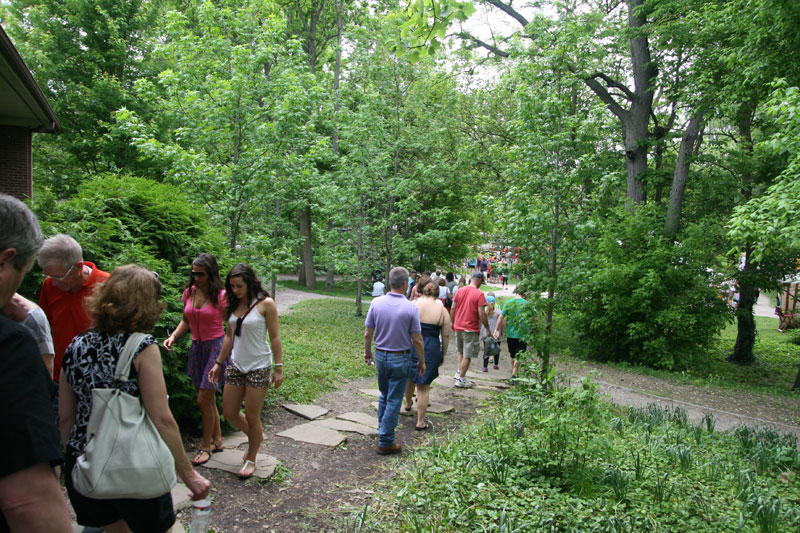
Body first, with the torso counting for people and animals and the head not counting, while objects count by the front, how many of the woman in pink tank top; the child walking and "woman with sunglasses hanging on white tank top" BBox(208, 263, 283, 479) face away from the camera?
1

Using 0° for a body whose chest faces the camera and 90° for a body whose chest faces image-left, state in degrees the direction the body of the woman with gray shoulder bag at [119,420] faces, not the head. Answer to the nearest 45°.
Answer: approximately 180°

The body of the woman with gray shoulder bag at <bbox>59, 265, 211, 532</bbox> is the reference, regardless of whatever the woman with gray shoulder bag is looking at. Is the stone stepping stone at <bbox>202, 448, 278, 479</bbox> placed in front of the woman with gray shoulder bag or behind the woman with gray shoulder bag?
in front

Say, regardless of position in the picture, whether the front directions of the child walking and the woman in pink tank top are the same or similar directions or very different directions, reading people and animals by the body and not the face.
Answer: very different directions

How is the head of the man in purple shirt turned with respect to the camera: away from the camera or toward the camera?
away from the camera

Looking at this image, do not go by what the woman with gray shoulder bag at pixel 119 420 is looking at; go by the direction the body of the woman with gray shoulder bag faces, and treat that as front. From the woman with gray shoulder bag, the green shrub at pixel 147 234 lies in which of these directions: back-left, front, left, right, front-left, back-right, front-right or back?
front

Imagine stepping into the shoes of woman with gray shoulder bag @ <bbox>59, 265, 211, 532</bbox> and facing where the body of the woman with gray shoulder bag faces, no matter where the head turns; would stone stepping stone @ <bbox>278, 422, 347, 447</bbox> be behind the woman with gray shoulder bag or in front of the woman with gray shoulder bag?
in front

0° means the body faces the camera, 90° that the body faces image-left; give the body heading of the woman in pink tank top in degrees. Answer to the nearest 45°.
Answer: approximately 45°

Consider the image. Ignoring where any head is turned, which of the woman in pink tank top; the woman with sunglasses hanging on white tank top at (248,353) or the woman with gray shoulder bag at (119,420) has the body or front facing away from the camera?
the woman with gray shoulder bag

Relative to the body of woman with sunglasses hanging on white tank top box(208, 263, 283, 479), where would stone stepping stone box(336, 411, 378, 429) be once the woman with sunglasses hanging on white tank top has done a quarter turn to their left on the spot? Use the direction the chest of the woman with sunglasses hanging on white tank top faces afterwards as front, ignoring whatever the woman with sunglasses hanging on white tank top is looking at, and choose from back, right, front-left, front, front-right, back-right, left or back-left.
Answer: left

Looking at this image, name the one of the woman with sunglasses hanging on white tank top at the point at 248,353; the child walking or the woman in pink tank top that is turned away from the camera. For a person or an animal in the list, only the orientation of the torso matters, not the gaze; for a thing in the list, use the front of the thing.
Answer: the child walking

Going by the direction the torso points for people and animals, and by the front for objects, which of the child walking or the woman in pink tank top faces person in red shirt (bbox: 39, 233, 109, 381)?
the woman in pink tank top

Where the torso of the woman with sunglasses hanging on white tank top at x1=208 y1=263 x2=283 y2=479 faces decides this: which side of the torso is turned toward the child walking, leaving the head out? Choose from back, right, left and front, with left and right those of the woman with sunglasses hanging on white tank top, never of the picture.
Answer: back

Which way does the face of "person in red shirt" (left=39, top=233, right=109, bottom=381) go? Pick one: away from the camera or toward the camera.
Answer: toward the camera

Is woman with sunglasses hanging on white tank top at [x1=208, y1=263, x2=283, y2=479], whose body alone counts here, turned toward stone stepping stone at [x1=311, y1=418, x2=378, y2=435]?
no

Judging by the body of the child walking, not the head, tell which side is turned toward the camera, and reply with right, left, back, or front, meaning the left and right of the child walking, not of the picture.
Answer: back

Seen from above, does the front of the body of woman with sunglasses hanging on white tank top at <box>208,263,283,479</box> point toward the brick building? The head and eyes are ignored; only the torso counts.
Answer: no

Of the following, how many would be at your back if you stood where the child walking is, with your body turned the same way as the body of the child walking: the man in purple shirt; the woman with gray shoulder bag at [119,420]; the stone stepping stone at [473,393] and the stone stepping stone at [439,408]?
4

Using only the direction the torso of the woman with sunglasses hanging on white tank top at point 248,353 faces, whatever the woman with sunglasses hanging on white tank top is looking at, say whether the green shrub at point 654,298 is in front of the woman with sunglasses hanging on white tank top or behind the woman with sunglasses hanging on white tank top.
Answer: behind

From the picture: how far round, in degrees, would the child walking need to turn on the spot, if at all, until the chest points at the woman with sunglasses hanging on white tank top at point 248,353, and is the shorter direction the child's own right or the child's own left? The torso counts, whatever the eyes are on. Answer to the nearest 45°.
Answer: approximately 180°

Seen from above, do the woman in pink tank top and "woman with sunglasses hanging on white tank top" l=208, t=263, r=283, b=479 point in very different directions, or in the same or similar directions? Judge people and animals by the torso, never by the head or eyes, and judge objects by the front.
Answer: same or similar directions
